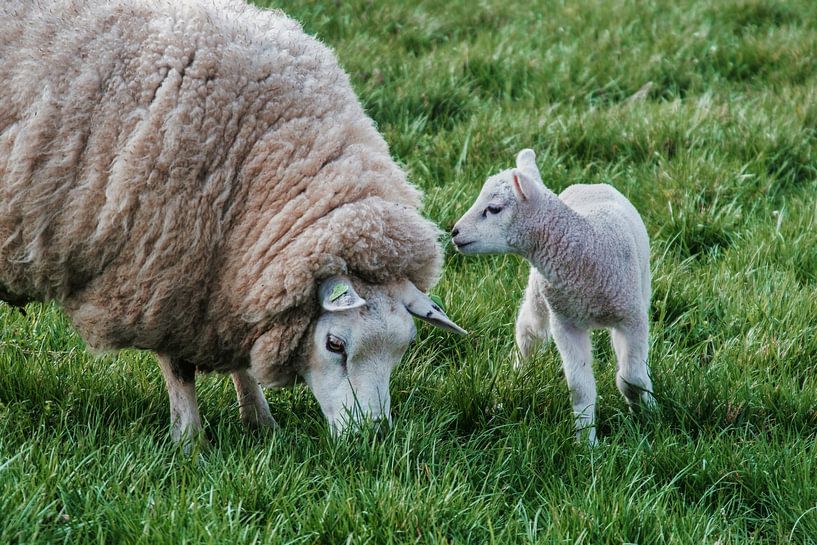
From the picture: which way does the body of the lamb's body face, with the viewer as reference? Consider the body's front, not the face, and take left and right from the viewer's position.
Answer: facing the viewer and to the left of the viewer

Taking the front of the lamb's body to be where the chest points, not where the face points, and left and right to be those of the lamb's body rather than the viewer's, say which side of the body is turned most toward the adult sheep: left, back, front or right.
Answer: front
